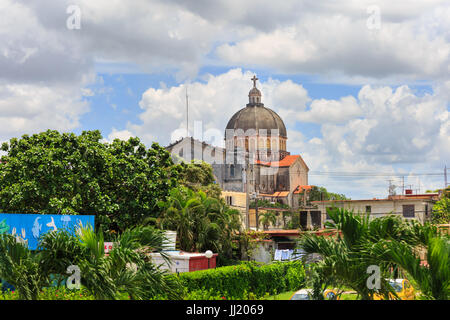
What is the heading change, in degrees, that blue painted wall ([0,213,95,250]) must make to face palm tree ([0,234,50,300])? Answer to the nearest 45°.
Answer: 0° — it already faces it

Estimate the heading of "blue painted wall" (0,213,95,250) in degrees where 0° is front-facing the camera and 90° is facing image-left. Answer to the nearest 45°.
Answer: approximately 0°

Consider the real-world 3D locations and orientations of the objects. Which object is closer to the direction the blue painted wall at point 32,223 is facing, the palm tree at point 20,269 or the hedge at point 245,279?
the palm tree

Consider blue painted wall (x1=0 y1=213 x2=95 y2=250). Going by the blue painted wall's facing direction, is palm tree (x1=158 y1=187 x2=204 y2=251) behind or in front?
behind

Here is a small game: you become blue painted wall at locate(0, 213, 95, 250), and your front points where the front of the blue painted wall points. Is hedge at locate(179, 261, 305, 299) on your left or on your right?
on your left

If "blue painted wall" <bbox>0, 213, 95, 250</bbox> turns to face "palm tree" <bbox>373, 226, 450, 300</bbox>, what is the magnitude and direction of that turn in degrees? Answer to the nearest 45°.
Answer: approximately 45° to its left

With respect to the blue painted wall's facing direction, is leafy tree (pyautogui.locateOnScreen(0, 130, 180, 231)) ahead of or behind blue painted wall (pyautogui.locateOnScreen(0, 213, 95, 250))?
behind
